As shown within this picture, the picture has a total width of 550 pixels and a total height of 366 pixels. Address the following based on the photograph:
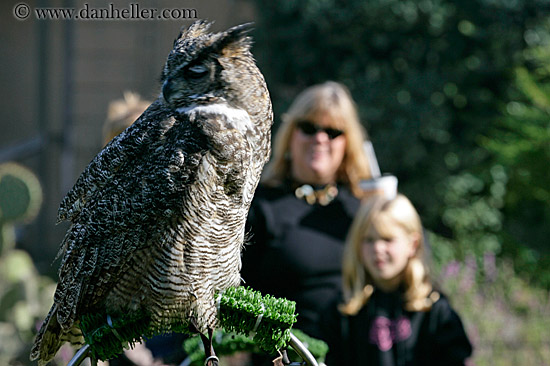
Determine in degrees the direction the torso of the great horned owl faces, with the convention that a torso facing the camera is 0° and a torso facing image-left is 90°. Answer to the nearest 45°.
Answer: approximately 315°

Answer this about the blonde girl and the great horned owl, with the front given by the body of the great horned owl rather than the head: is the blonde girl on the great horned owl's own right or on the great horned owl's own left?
on the great horned owl's own left

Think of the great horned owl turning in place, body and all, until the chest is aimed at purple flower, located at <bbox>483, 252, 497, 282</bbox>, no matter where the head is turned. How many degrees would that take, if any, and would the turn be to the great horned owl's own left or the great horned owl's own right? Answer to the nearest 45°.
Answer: approximately 90° to the great horned owl's own left

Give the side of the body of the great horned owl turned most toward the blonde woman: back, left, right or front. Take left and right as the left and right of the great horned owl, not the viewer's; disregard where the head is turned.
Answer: left
